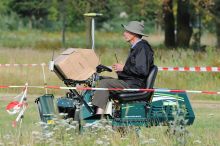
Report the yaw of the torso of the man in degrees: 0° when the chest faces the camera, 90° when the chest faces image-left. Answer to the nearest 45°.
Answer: approximately 90°

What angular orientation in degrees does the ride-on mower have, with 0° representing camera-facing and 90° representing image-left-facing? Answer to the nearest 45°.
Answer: approximately 90°

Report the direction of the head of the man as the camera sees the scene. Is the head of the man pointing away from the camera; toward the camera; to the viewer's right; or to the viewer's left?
to the viewer's left
